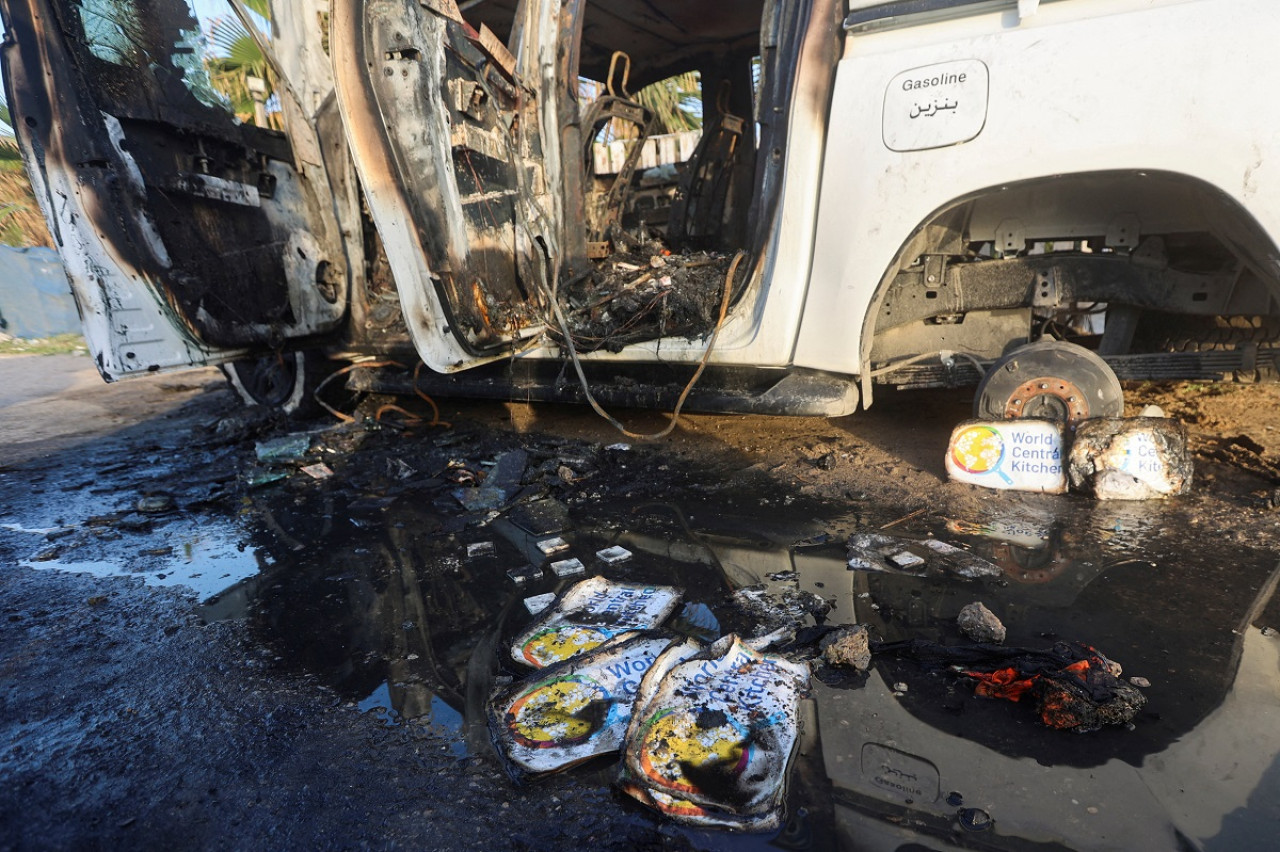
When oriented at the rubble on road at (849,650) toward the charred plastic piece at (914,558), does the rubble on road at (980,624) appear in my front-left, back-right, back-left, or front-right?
front-right

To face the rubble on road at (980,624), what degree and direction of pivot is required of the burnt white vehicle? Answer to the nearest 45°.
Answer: approximately 90° to its left

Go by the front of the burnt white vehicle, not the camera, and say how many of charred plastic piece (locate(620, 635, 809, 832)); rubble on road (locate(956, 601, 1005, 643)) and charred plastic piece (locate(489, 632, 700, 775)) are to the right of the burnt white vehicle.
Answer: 0

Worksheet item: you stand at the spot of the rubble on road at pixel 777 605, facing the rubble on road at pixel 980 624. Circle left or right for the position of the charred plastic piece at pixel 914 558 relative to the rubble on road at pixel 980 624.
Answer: left

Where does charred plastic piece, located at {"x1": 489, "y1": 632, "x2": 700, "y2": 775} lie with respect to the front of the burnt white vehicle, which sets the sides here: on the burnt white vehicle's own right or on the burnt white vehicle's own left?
on the burnt white vehicle's own left

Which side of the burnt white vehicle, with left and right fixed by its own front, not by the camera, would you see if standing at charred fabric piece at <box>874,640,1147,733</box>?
left

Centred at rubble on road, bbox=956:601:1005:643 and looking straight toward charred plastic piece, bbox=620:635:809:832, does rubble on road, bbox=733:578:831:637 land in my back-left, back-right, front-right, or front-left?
front-right

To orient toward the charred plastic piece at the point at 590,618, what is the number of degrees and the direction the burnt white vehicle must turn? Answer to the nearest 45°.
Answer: approximately 45° to its left

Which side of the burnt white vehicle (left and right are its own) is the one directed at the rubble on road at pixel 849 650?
left

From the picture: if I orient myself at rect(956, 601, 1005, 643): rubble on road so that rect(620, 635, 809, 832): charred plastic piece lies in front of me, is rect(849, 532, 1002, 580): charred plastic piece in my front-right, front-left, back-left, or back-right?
back-right

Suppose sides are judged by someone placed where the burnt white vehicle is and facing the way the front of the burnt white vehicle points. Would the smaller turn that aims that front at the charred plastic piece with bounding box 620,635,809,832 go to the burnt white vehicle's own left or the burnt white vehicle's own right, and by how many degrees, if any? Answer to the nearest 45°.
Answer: approximately 90° to the burnt white vehicle's own left

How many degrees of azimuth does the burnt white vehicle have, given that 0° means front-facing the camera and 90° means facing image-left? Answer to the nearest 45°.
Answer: approximately 90°
